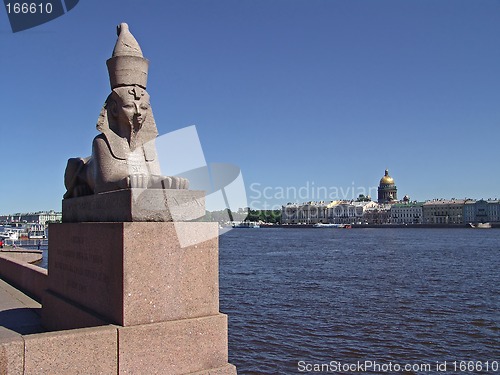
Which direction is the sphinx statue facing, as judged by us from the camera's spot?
facing the viewer and to the right of the viewer
